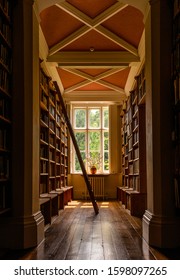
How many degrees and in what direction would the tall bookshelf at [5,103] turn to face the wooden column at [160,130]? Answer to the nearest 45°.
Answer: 0° — it already faces it

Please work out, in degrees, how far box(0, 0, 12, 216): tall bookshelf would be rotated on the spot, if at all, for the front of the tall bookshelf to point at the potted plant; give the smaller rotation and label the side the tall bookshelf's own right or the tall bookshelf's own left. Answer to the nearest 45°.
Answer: approximately 90° to the tall bookshelf's own left

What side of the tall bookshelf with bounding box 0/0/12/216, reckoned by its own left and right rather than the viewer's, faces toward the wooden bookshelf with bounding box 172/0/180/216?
front

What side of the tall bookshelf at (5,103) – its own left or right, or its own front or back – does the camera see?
right
